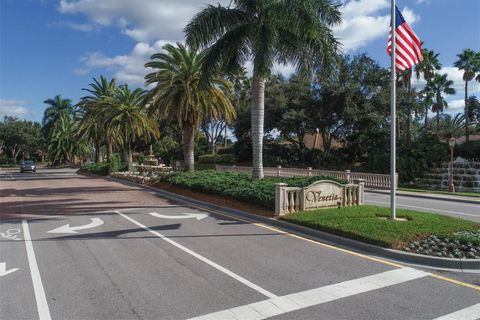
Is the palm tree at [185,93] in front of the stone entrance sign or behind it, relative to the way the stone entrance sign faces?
behind

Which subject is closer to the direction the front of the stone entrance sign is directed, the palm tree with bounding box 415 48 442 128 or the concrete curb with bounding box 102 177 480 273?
the concrete curb

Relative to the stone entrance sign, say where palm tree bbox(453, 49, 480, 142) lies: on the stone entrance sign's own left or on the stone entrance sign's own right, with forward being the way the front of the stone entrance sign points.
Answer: on the stone entrance sign's own left

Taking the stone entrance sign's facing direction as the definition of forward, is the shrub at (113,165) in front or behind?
behind
